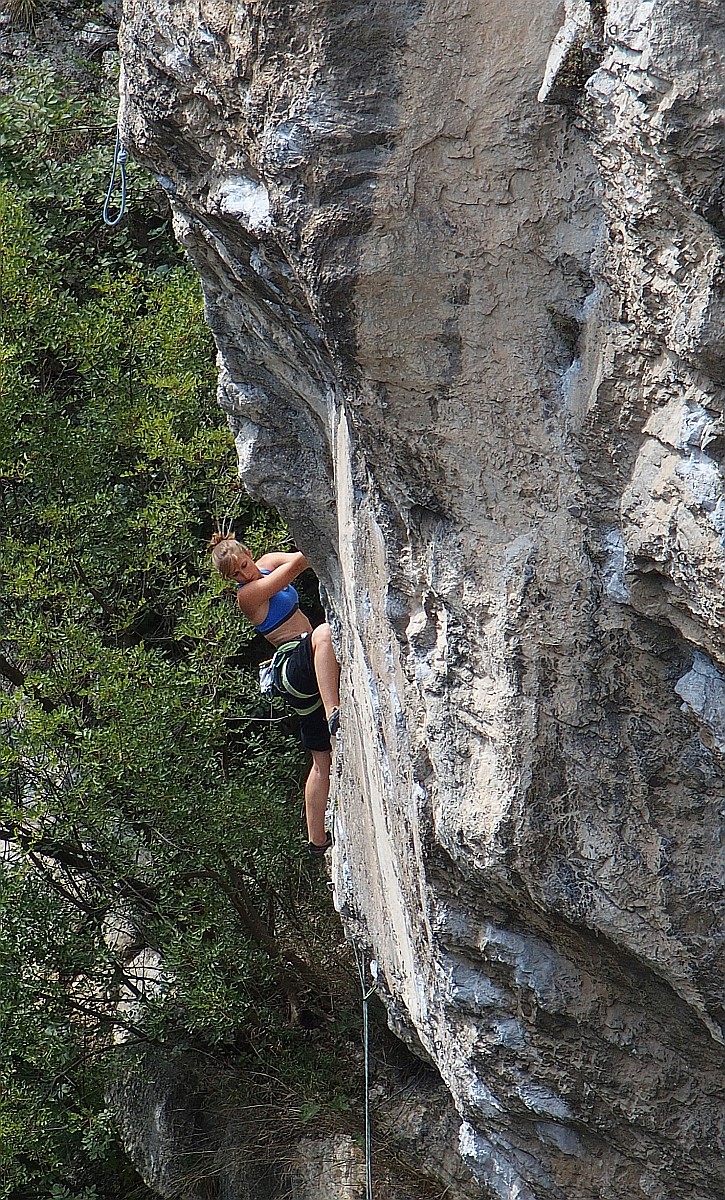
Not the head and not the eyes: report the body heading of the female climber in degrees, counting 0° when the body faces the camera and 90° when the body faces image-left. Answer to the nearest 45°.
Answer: approximately 270°
